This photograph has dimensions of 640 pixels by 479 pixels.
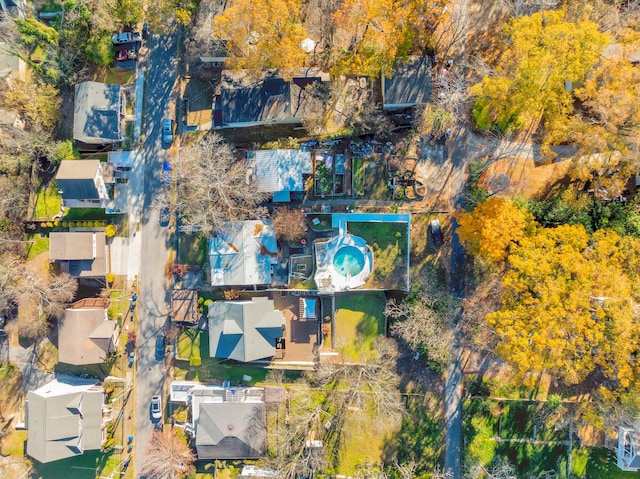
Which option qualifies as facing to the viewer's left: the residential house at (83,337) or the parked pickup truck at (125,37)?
the parked pickup truck

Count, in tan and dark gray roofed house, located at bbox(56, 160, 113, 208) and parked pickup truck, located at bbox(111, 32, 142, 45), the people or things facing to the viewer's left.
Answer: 1

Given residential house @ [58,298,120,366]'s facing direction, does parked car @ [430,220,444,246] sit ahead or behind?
ahead

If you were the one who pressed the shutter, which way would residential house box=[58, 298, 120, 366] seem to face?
facing to the right of the viewer

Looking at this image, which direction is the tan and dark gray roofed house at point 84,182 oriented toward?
to the viewer's right

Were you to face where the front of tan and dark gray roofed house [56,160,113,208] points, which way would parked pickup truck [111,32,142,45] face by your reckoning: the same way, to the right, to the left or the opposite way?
the opposite way

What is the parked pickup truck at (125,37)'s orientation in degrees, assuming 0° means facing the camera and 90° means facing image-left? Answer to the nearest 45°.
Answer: approximately 90°

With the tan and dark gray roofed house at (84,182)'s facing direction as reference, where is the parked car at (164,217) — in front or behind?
in front

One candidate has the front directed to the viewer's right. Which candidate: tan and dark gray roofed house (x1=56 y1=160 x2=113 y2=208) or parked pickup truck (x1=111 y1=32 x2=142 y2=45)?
the tan and dark gray roofed house

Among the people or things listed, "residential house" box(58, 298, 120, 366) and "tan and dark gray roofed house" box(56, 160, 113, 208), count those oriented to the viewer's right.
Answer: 2
